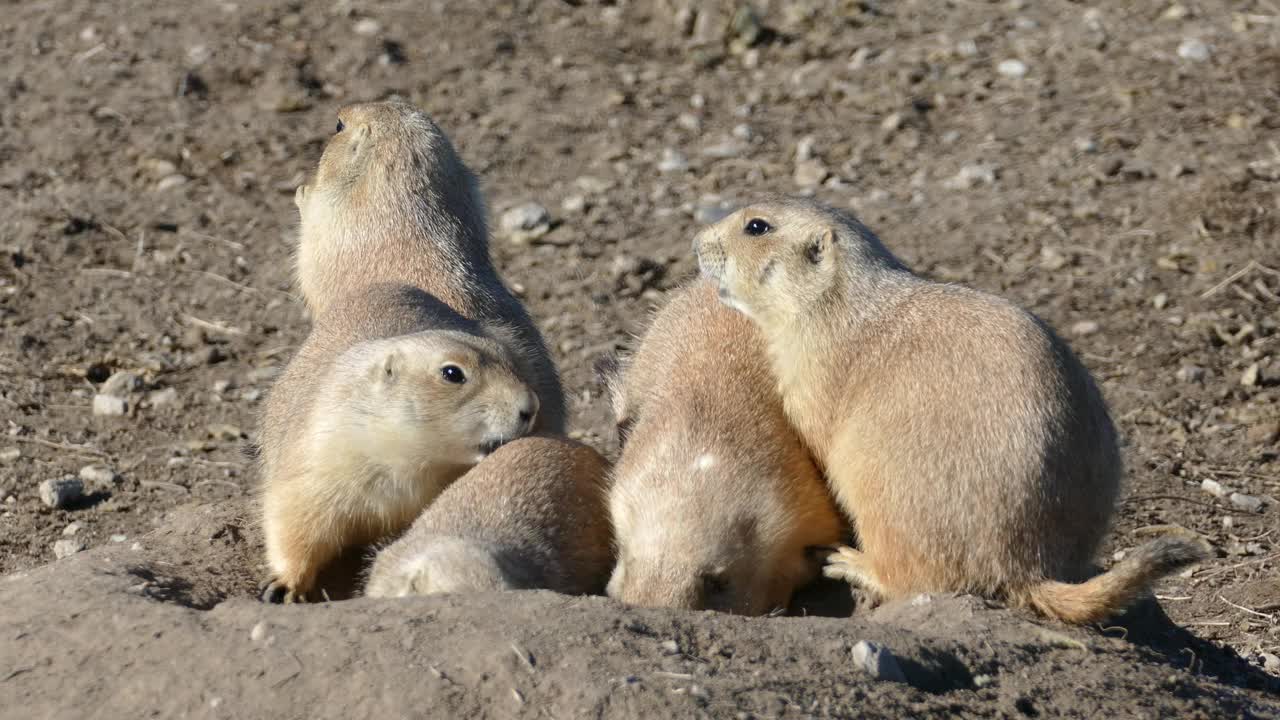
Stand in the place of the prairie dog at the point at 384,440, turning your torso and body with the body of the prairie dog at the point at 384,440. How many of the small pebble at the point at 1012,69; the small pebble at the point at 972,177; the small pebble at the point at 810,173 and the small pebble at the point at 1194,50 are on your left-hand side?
4

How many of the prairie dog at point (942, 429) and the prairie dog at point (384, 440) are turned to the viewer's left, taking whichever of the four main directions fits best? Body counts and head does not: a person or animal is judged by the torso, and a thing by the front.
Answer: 1

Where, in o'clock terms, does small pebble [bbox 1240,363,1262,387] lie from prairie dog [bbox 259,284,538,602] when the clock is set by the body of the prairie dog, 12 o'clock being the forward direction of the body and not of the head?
The small pebble is roughly at 10 o'clock from the prairie dog.

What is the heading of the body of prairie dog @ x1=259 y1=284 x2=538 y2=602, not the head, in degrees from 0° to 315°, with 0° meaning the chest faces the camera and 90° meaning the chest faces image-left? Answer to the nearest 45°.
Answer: approximately 315°

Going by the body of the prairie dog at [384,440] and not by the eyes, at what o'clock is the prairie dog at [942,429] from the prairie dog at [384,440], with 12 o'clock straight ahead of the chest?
the prairie dog at [942,429] is roughly at 11 o'clock from the prairie dog at [384,440].

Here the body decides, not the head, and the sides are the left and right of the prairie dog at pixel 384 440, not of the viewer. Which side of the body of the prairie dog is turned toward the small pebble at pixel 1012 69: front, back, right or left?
left

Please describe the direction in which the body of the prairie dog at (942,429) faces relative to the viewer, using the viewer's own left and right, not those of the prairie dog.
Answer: facing to the left of the viewer

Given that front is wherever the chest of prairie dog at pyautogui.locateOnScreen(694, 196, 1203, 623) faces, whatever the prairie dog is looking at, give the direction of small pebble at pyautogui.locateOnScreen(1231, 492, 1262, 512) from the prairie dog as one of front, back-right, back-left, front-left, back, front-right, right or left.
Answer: back-right

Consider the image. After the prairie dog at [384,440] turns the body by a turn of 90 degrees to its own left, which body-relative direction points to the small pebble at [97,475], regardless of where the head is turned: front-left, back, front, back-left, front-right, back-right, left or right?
left

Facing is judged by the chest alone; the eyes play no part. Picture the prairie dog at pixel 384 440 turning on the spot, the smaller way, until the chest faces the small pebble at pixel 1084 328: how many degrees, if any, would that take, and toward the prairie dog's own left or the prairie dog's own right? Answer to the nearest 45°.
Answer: approximately 90° to the prairie dog's own left

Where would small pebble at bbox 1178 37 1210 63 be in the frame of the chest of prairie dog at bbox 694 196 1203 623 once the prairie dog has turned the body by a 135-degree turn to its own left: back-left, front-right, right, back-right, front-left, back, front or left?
back-left

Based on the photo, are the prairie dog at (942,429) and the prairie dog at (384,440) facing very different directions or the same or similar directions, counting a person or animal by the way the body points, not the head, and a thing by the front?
very different directions

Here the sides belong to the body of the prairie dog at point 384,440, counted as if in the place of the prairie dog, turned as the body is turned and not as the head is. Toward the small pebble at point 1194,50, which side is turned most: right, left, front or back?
left

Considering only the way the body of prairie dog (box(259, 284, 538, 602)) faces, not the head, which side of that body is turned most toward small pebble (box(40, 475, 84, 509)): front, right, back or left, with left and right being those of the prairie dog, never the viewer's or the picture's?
back

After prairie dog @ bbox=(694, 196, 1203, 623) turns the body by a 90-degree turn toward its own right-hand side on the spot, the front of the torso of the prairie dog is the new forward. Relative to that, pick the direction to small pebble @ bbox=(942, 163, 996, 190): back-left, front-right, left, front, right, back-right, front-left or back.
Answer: front
